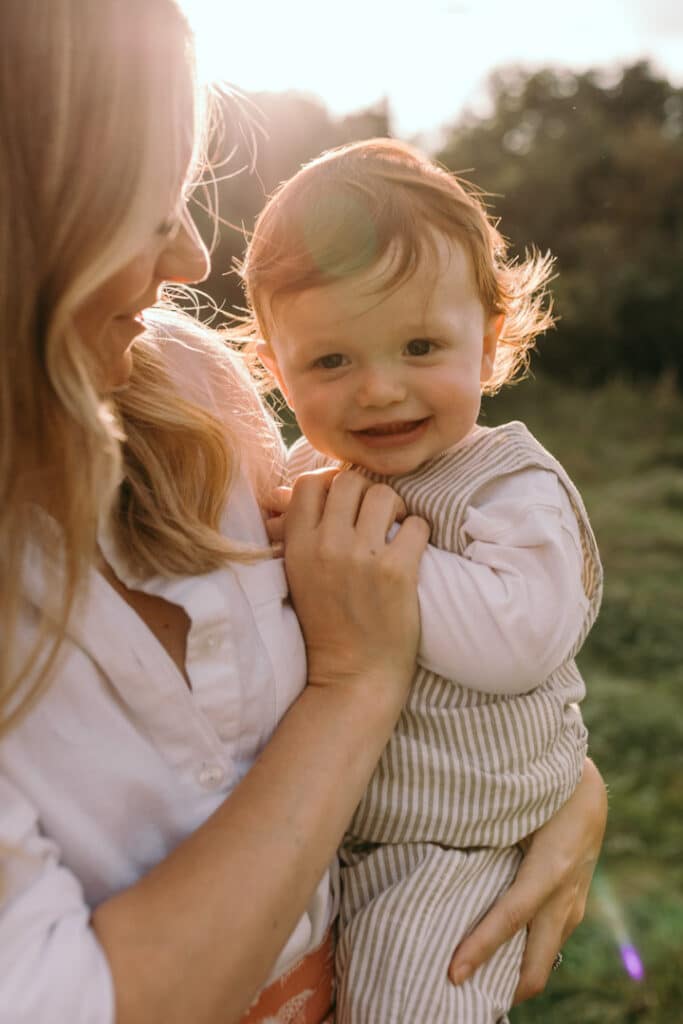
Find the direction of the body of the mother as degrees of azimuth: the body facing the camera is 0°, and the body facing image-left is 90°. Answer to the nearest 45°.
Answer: approximately 315°

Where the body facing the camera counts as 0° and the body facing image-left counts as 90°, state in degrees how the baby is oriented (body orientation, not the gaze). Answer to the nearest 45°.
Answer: approximately 45°

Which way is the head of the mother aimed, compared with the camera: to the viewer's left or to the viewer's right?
to the viewer's right

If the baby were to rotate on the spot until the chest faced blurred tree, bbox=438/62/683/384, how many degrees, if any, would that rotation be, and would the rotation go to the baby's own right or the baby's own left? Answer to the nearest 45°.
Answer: approximately 135° to the baby's own right
